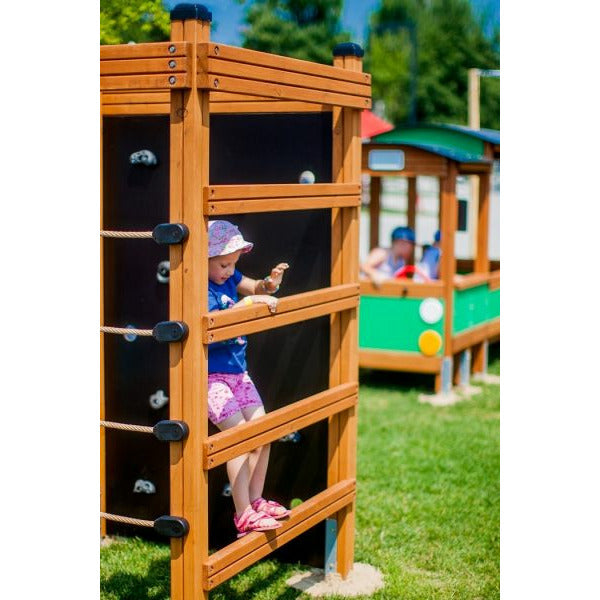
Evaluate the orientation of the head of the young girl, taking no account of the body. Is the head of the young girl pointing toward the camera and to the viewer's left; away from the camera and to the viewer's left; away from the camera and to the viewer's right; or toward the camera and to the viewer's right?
toward the camera and to the viewer's right

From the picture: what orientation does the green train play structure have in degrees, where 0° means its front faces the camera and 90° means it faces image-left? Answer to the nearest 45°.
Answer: approximately 45°

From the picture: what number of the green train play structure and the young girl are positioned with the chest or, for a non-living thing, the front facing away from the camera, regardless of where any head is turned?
0

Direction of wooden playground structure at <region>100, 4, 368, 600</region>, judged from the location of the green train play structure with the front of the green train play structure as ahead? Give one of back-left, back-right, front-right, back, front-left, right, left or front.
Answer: front-left

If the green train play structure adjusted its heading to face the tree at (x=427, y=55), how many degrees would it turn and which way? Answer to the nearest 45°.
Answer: approximately 135° to its right

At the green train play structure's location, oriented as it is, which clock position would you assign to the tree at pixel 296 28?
The tree is roughly at 4 o'clock from the green train play structure.

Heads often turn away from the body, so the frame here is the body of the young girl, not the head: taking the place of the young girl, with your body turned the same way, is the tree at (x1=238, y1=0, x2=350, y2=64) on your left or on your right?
on your left

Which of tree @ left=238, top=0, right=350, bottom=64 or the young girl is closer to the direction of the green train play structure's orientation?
the young girl
